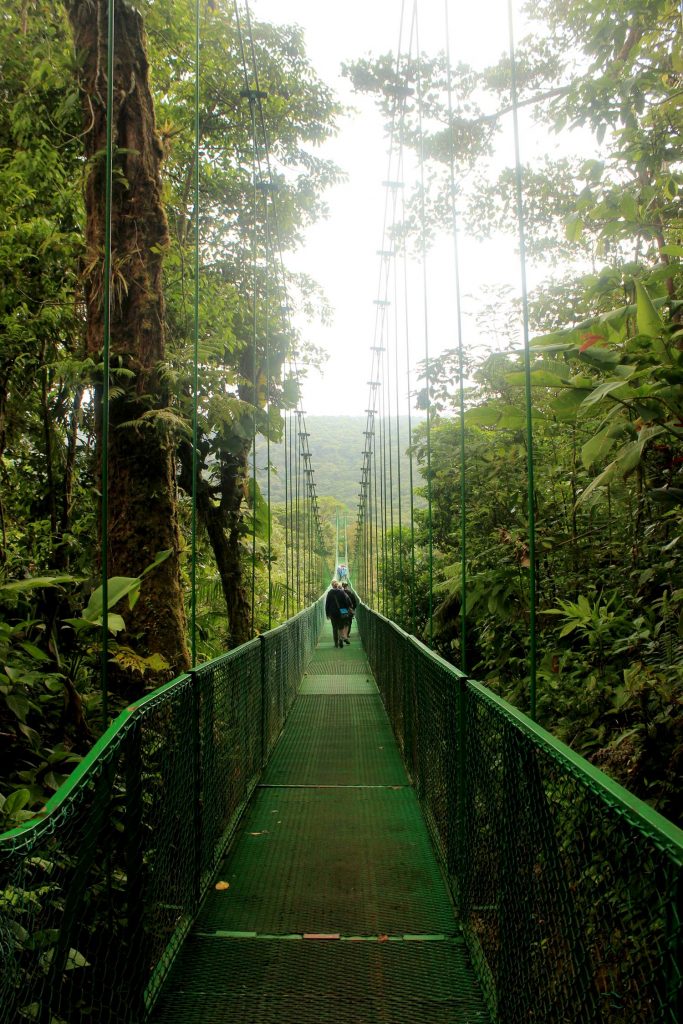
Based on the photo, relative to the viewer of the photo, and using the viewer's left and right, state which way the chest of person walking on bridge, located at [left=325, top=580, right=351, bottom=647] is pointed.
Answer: facing away from the viewer

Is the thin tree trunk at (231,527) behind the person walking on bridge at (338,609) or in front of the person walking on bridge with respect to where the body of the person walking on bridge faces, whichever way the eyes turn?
behind
